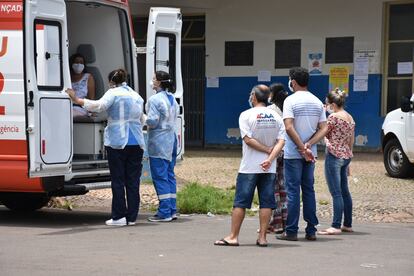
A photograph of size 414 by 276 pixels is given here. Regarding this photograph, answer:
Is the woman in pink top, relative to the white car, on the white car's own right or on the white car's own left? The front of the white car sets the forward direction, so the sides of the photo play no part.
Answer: on the white car's own left

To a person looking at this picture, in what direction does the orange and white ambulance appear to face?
facing away from the viewer and to the left of the viewer

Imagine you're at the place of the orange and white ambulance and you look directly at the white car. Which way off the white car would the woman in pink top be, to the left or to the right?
right

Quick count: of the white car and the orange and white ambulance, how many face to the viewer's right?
0

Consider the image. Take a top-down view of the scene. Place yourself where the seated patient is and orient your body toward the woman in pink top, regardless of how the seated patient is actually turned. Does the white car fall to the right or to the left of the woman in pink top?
left

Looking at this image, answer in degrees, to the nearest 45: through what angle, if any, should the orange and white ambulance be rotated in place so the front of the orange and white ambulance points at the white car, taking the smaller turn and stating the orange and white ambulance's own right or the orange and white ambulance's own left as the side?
approximately 90° to the orange and white ambulance's own right
